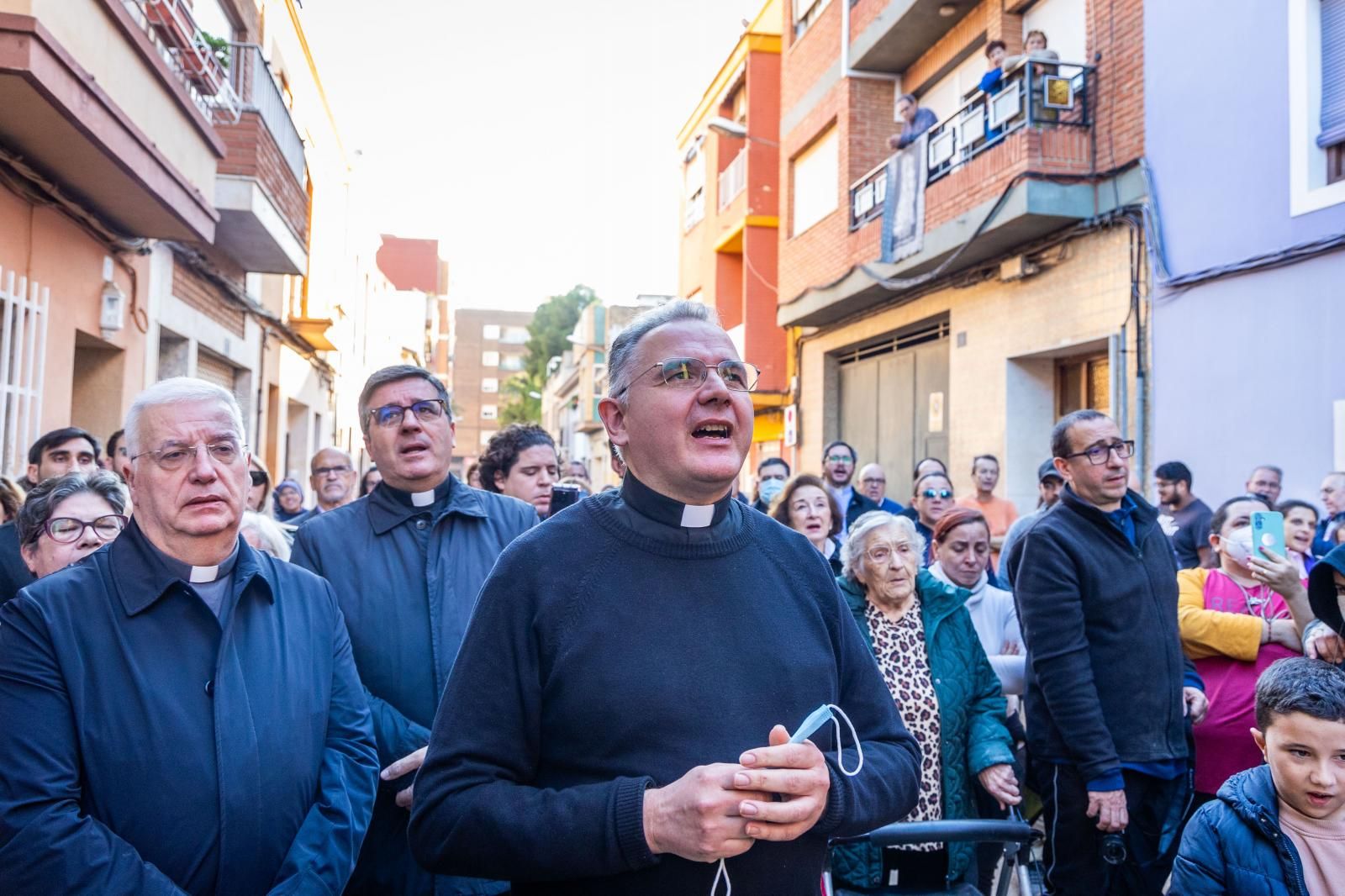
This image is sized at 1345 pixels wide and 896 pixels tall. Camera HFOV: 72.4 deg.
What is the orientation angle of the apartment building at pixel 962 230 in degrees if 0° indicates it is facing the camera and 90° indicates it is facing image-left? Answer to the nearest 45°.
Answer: approximately 45°

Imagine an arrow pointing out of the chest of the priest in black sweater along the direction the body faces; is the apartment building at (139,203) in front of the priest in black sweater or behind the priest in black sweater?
behind

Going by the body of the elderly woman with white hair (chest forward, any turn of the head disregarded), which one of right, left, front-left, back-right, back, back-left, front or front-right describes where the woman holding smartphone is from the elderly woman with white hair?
back-left

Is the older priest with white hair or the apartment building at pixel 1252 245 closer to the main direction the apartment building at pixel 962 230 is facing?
the older priest with white hair

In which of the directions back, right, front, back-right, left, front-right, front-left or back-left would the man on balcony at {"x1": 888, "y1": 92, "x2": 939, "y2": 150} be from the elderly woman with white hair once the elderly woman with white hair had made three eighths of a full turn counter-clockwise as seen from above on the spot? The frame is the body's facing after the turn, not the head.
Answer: front-left

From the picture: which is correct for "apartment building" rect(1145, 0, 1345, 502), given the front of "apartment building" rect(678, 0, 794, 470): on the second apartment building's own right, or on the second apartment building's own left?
on the second apartment building's own left

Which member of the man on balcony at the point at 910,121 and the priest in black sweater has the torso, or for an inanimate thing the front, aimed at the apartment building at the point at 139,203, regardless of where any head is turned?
the man on balcony

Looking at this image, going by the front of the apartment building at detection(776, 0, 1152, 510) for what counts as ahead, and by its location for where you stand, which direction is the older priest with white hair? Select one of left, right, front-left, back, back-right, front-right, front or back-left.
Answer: front-left

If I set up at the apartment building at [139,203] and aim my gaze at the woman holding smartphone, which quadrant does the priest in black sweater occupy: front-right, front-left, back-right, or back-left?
front-right

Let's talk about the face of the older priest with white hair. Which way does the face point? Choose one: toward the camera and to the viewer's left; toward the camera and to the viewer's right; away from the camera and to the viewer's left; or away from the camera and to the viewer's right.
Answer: toward the camera and to the viewer's right

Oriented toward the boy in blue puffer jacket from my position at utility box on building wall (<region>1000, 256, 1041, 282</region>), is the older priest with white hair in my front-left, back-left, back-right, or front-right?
front-right

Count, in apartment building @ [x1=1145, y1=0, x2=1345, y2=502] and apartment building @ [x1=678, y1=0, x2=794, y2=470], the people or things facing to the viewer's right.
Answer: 0

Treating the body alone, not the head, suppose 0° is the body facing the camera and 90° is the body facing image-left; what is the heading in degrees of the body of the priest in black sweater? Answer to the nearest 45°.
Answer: approximately 315°

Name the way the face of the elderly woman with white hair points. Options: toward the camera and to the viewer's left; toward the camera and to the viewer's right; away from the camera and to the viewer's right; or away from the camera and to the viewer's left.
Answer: toward the camera and to the viewer's left

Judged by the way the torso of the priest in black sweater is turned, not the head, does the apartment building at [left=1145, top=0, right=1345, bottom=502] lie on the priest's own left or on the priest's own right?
on the priest's own left

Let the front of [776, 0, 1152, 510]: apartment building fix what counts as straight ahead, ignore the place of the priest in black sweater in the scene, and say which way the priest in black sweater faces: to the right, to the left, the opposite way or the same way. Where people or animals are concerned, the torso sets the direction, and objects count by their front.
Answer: to the left

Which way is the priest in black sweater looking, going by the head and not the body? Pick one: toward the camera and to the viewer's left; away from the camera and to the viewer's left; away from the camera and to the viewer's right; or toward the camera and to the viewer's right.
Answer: toward the camera and to the viewer's right

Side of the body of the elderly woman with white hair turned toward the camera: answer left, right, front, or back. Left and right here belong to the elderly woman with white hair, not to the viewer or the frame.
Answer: front
